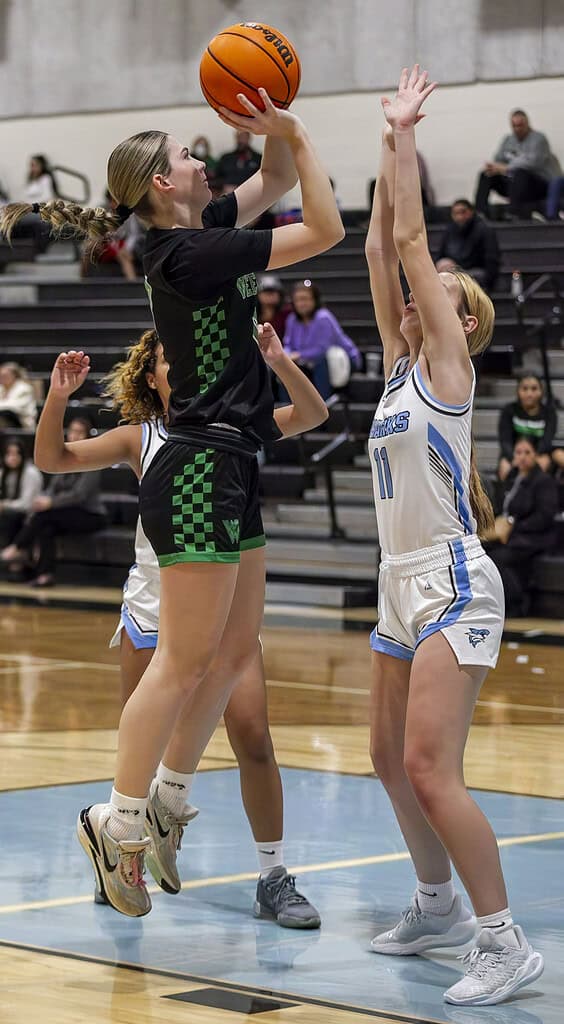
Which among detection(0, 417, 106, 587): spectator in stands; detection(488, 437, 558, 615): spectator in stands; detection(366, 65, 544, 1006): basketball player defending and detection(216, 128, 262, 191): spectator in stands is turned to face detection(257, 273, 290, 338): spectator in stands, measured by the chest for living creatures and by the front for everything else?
detection(216, 128, 262, 191): spectator in stands

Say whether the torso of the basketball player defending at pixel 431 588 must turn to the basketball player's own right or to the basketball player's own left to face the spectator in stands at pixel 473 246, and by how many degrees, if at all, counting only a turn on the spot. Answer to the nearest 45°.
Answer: approximately 135° to the basketball player's own right

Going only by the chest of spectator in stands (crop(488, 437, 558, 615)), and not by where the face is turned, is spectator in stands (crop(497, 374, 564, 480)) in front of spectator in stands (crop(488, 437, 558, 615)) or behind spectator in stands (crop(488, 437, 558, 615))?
behind

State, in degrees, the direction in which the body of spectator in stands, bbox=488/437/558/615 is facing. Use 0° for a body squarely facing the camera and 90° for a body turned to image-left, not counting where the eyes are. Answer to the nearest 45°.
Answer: approximately 45°

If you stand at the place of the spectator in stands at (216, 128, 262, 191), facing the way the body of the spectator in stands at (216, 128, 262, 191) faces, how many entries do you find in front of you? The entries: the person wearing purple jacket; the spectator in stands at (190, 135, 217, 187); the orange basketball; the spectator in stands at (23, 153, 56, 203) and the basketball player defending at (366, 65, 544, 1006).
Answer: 3

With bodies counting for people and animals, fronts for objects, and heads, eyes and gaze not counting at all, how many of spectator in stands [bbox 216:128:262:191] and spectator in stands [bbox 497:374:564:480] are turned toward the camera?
2

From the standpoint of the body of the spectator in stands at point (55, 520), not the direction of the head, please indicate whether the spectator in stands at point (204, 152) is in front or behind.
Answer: behind

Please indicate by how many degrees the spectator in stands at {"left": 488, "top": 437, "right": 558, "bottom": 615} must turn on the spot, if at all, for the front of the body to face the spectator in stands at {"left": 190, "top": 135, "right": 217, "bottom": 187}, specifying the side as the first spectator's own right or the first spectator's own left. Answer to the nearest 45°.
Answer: approximately 90° to the first spectator's own right

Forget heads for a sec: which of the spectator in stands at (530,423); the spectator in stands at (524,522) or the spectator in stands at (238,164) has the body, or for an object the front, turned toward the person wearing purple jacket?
the spectator in stands at (238,164)

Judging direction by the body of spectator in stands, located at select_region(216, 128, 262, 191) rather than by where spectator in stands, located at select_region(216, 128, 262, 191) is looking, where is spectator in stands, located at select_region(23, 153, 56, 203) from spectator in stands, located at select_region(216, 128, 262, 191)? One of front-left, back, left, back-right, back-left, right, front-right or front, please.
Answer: back-right

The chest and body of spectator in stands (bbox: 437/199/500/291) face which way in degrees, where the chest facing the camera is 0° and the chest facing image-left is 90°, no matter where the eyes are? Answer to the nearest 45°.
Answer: approximately 45°
